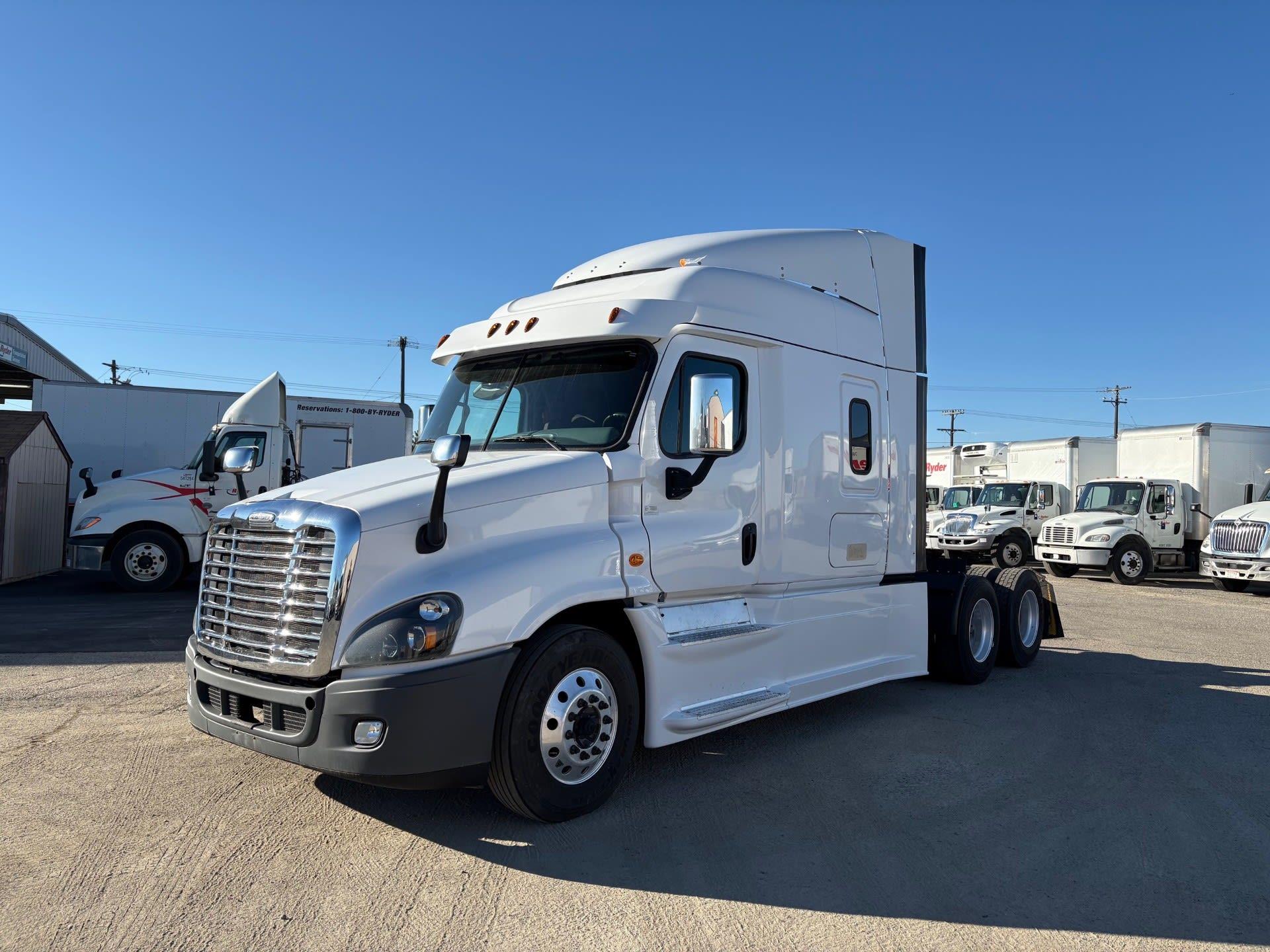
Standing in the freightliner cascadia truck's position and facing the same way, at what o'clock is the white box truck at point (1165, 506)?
The white box truck is roughly at 6 o'clock from the freightliner cascadia truck.

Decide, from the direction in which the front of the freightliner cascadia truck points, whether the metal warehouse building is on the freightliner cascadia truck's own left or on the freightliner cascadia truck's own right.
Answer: on the freightliner cascadia truck's own right

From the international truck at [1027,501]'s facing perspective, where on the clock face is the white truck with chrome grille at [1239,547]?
The white truck with chrome grille is roughly at 9 o'clock from the international truck.

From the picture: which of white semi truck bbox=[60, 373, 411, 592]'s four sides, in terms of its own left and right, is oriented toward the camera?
left

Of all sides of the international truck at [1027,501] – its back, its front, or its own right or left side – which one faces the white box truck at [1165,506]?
left

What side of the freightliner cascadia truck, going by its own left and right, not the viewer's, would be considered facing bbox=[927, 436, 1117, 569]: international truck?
back

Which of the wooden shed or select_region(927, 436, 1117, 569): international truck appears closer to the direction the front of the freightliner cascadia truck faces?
the wooden shed

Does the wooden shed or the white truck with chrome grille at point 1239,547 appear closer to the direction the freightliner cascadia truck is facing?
the wooden shed

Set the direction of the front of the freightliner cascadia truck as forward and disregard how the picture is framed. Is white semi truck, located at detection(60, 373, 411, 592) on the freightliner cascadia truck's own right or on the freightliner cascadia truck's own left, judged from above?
on the freightliner cascadia truck's own right

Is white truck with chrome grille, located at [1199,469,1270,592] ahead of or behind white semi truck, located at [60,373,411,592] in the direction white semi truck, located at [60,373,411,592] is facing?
behind
